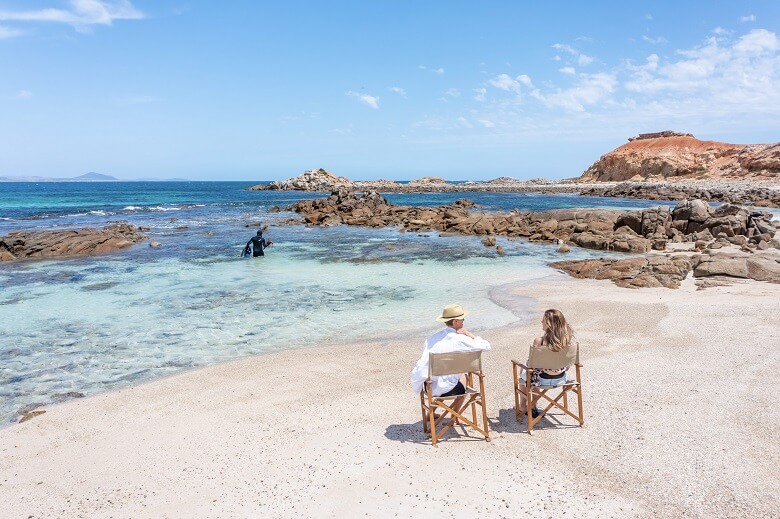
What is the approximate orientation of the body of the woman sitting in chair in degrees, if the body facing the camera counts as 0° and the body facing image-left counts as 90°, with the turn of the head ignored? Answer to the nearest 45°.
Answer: approximately 135°

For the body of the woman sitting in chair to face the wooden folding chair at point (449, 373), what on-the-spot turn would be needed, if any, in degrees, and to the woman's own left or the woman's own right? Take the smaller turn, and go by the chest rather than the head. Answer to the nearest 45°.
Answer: approximately 90° to the woman's own left

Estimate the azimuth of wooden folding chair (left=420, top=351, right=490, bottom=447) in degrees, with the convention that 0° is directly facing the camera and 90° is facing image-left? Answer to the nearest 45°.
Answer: approximately 180°

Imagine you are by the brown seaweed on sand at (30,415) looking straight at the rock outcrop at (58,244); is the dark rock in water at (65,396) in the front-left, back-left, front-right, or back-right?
front-right

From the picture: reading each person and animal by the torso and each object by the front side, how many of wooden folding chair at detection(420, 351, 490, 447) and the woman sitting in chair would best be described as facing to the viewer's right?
0

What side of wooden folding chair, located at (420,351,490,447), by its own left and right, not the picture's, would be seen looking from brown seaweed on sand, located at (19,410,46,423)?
left

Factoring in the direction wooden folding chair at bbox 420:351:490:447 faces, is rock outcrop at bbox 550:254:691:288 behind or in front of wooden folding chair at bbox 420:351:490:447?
in front

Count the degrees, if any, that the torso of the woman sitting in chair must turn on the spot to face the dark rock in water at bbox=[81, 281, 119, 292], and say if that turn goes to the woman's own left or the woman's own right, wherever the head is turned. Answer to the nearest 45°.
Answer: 0° — they already face it

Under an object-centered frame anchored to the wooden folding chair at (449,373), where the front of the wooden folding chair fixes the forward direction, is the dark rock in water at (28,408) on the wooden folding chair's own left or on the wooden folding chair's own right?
on the wooden folding chair's own left

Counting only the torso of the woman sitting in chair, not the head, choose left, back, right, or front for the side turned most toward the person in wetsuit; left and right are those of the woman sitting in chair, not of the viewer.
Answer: front

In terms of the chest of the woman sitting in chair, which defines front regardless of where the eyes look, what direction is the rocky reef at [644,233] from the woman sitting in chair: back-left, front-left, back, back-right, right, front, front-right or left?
front-right

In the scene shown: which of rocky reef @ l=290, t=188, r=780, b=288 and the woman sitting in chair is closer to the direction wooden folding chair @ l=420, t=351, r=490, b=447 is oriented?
the rocky reef
